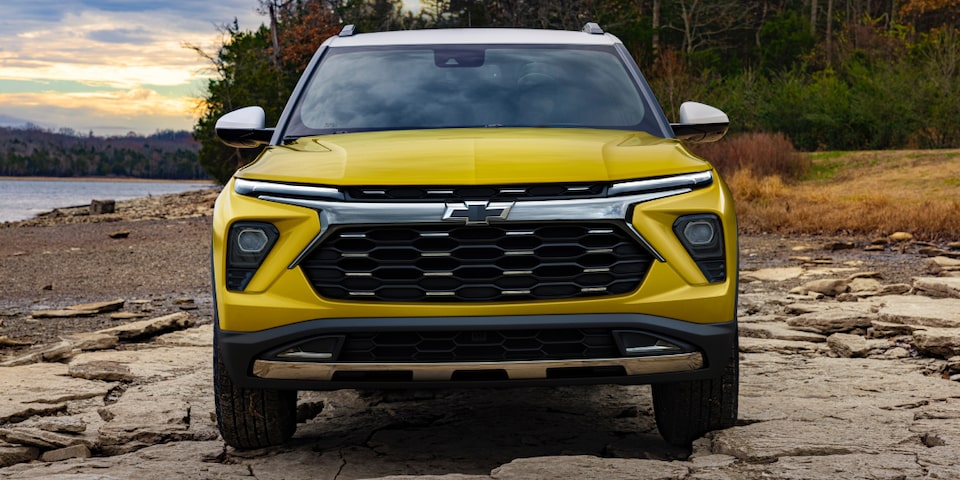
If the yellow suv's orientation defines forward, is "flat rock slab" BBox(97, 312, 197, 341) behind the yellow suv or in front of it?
behind

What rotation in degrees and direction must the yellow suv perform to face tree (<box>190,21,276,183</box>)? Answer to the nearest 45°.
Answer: approximately 180°

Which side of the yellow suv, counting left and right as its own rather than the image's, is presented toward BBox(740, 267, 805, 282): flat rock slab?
back

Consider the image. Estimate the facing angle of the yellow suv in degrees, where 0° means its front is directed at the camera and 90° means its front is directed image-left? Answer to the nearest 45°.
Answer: approximately 0°

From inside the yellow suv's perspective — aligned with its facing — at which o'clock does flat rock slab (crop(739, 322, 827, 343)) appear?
The flat rock slab is roughly at 7 o'clock from the yellow suv.

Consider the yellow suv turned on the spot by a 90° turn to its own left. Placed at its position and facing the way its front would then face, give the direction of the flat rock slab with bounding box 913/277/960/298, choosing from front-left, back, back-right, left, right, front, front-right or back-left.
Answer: front-left

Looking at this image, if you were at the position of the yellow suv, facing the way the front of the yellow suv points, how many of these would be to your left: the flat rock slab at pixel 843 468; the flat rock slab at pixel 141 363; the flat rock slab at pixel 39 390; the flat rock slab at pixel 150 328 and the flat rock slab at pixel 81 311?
1

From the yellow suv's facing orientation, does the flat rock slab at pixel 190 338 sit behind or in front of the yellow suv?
behind

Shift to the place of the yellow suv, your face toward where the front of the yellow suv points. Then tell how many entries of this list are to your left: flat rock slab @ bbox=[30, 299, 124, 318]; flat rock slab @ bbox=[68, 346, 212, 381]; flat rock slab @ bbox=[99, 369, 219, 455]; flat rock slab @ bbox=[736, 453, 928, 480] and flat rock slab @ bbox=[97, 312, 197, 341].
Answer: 1

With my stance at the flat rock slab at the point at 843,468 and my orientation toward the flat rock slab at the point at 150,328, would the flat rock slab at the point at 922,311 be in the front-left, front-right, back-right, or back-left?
front-right

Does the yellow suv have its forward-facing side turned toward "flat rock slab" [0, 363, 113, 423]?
no

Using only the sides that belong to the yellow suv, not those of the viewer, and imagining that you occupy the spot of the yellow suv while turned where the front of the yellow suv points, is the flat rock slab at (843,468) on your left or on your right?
on your left

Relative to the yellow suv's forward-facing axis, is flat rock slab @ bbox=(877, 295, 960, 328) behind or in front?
behind

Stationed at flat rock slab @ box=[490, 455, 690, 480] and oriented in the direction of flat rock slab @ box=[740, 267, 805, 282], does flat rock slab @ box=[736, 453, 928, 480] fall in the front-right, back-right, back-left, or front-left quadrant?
front-right

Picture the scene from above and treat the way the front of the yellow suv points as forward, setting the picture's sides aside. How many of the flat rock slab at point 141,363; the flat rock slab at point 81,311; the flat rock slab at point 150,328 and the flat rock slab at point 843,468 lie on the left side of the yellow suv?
1
